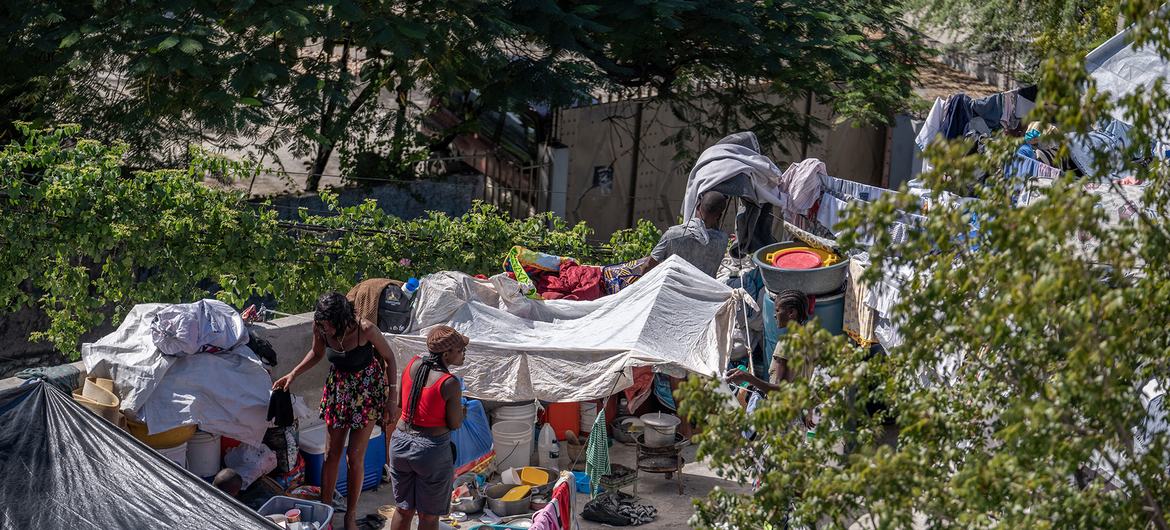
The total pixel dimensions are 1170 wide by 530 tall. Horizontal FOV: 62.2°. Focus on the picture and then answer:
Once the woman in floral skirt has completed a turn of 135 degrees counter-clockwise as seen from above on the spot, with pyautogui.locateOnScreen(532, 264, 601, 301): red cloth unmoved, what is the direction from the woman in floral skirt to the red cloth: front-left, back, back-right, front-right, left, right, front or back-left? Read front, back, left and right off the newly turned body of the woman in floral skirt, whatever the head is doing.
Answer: front-left

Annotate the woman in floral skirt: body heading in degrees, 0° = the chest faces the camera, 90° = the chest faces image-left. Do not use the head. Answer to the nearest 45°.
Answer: approximately 45°

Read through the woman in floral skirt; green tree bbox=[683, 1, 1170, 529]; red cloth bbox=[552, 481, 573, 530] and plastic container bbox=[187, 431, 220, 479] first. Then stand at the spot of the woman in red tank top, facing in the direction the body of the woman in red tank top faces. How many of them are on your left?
2

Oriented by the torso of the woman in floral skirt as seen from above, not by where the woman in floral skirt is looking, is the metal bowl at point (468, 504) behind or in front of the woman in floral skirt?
behind

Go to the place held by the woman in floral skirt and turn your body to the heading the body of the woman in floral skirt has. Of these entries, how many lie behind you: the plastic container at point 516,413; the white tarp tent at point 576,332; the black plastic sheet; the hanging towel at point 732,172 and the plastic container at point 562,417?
4
